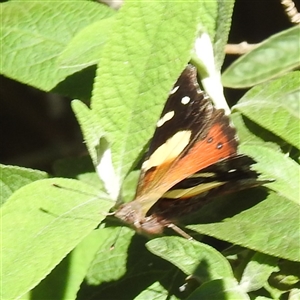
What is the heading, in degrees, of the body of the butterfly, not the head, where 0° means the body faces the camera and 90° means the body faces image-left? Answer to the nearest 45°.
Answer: approximately 90°
